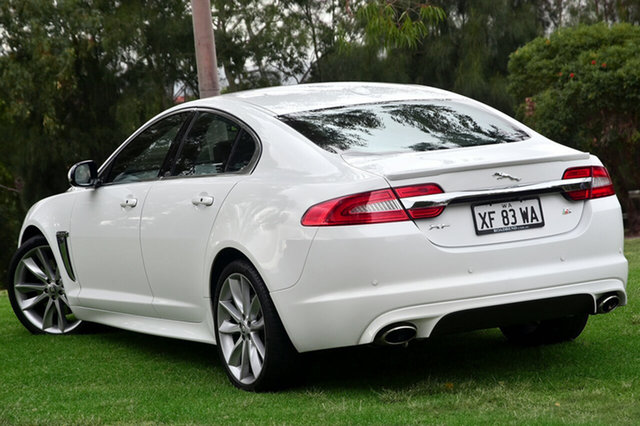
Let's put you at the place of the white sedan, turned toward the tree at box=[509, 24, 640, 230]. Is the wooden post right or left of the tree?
left

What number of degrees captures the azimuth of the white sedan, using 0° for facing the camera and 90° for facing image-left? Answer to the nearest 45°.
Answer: approximately 135°

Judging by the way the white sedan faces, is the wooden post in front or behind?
in front

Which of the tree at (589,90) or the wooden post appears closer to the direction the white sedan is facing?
the wooden post

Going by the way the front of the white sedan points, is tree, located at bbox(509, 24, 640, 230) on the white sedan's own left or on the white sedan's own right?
on the white sedan's own right
